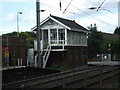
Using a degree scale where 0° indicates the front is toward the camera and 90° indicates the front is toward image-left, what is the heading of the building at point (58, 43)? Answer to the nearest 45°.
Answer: approximately 45°
